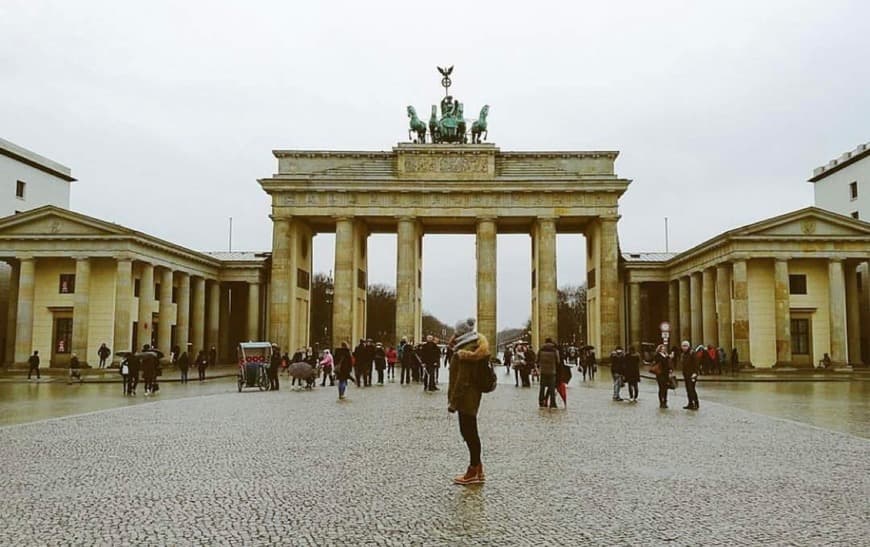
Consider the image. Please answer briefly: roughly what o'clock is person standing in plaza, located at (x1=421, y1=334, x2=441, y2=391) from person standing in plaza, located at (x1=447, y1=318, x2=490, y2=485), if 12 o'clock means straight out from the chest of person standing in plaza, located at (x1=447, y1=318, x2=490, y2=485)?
person standing in plaza, located at (x1=421, y1=334, x2=441, y2=391) is roughly at 3 o'clock from person standing in plaza, located at (x1=447, y1=318, x2=490, y2=485).

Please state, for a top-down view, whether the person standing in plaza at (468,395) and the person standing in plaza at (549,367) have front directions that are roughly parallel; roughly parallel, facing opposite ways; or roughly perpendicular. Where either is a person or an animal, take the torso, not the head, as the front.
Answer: roughly perpendicular

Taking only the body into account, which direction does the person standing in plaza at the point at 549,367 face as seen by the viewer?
away from the camera

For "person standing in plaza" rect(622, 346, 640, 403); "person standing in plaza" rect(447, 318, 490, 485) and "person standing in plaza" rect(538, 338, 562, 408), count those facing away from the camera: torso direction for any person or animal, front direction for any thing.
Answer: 2

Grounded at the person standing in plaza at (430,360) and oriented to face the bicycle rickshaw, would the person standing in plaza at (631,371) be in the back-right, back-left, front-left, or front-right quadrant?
back-left

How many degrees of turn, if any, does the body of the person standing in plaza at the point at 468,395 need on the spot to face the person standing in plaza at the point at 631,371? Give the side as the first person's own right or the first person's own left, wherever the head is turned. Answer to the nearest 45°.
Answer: approximately 90° to the first person's own right
